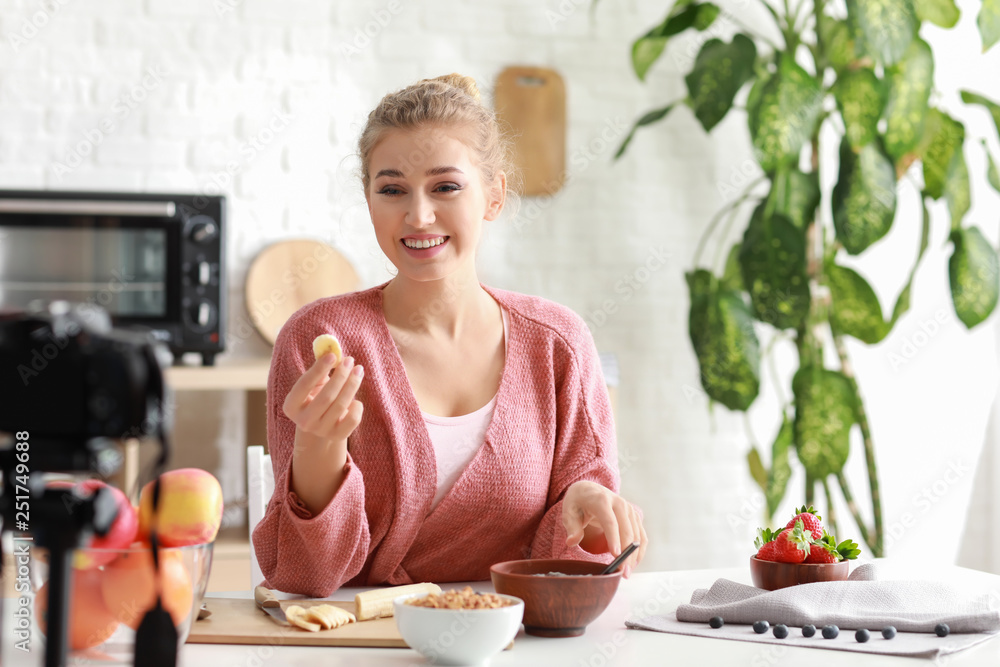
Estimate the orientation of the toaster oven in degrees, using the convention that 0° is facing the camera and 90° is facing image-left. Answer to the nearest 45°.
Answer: approximately 0°

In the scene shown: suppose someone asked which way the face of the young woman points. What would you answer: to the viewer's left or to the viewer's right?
to the viewer's left

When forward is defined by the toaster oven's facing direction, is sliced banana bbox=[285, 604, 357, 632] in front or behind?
in front

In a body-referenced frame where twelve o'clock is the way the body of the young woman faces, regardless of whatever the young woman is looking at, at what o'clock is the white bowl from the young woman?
The white bowl is roughly at 12 o'clock from the young woman.

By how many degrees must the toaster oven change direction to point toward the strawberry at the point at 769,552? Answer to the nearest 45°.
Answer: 0° — it already faces it

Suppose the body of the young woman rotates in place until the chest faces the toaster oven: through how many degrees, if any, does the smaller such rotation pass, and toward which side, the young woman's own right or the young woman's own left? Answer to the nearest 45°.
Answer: approximately 135° to the young woman's own right

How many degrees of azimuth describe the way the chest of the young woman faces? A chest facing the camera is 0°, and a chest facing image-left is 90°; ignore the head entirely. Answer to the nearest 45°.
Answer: approximately 0°

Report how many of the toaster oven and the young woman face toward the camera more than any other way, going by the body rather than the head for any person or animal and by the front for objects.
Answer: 2
